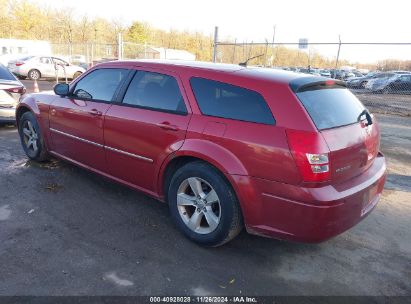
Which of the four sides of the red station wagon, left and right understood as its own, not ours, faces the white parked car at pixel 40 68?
front

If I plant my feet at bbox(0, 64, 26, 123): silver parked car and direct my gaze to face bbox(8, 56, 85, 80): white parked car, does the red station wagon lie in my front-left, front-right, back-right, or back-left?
back-right

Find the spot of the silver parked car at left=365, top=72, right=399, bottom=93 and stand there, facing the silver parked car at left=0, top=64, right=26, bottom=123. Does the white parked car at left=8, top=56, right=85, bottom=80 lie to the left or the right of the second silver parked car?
right

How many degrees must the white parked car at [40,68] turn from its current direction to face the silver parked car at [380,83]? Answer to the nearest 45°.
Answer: approximately 45° to its right

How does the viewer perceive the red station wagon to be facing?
facing away from the viewer and to the left of the viewer

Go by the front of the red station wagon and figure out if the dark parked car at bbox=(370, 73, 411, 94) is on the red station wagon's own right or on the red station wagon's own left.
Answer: on the red station wagon's own right

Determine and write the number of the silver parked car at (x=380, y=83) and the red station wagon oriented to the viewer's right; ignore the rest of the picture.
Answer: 0

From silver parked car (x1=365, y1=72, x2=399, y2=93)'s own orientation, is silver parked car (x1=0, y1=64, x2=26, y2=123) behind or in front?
in front

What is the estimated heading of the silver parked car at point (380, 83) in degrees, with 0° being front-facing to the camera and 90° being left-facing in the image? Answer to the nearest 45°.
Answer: approximately 45°

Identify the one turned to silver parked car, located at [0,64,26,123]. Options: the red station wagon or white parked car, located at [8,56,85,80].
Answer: the red station wagon

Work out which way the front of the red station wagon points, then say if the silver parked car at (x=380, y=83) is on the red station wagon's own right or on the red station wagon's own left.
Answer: on the red station wagon's own right
